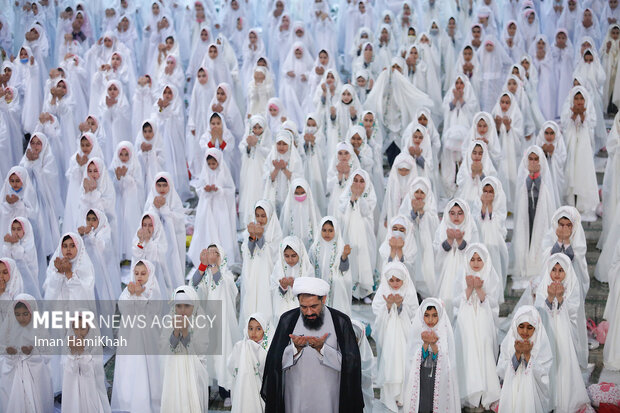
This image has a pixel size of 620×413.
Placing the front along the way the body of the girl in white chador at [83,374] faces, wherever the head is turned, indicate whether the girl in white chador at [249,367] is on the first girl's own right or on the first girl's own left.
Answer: on the first girl's own left

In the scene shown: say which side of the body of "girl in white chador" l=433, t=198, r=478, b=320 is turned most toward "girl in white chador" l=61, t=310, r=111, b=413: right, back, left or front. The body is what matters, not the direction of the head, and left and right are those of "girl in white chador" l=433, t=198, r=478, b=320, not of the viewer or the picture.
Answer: right

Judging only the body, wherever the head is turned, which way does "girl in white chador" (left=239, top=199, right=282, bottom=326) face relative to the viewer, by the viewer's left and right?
facing the viewer and to the left of the viewer

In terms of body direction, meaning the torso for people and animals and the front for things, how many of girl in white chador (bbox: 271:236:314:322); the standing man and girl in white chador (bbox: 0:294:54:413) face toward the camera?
3

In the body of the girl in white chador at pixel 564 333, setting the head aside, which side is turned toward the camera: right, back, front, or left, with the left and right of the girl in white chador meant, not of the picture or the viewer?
front

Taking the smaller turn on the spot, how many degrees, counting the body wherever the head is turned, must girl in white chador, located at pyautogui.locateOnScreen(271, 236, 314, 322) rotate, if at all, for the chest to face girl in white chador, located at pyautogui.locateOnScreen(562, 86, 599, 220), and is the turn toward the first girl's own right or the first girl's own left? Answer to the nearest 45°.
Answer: approximately 135° to the first girl's own left

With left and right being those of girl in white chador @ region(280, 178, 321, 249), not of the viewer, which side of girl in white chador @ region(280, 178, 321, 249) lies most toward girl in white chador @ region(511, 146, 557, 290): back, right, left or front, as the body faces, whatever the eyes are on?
left

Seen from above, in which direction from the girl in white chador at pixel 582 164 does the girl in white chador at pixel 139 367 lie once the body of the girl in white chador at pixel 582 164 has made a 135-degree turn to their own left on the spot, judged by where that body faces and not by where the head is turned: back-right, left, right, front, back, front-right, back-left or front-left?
back

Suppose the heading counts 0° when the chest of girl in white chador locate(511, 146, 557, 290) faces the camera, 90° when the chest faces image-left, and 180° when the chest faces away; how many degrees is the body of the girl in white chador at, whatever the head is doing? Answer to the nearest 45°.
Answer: approximately 0°

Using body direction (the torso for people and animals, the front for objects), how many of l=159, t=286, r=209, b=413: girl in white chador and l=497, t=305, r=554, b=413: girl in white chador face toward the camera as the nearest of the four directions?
2

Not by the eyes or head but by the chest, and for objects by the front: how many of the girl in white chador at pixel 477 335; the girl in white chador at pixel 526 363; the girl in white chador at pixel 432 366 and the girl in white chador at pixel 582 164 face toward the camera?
4

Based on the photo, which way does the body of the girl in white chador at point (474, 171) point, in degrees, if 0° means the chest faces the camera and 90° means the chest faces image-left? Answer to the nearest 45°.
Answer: approximately 0°

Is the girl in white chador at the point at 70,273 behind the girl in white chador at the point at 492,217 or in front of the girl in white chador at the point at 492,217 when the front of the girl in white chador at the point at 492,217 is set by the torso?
in front

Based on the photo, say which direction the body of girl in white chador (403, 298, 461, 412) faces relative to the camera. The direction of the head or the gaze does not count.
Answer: toward the camera

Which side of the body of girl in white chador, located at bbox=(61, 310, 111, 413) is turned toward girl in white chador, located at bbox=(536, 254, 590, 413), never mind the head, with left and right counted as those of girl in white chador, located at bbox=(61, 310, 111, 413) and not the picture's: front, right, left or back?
left
